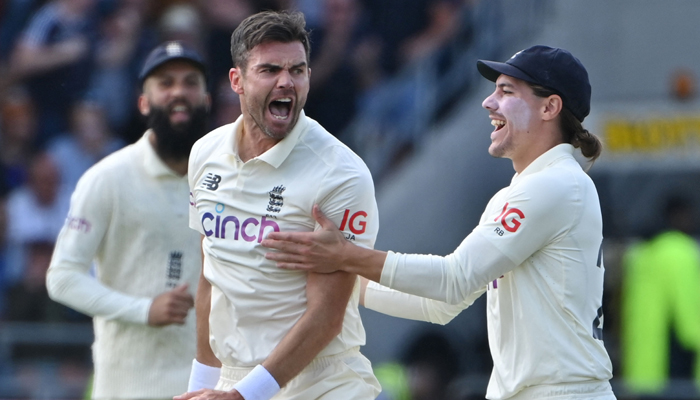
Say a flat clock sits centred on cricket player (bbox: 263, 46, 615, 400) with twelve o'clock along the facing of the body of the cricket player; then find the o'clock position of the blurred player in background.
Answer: The blurred player in background is roughly at 1 o'clock from the cricket player.

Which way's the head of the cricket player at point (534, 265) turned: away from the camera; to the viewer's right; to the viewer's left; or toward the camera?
to the viewer's left

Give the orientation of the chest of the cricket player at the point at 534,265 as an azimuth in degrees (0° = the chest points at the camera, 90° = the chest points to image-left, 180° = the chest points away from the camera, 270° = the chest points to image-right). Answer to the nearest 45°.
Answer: approximately 90°

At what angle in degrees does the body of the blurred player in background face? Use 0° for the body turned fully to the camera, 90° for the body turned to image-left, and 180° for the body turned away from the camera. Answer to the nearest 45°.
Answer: approximately 315°

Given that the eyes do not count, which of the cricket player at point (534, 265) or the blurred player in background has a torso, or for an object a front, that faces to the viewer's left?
the cricket player

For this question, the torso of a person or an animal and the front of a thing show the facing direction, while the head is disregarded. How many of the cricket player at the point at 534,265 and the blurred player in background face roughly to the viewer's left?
1

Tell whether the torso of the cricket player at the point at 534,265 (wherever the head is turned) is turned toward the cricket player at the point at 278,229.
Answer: yes

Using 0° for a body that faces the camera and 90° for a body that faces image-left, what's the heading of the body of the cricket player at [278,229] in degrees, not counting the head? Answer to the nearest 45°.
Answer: approximately 45°
